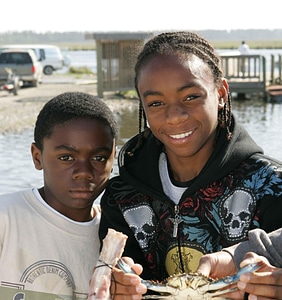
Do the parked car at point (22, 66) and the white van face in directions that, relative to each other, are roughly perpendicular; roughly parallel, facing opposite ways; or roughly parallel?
roughly perpendicular

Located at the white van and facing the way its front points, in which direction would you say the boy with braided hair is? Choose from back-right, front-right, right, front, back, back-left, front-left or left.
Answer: left
